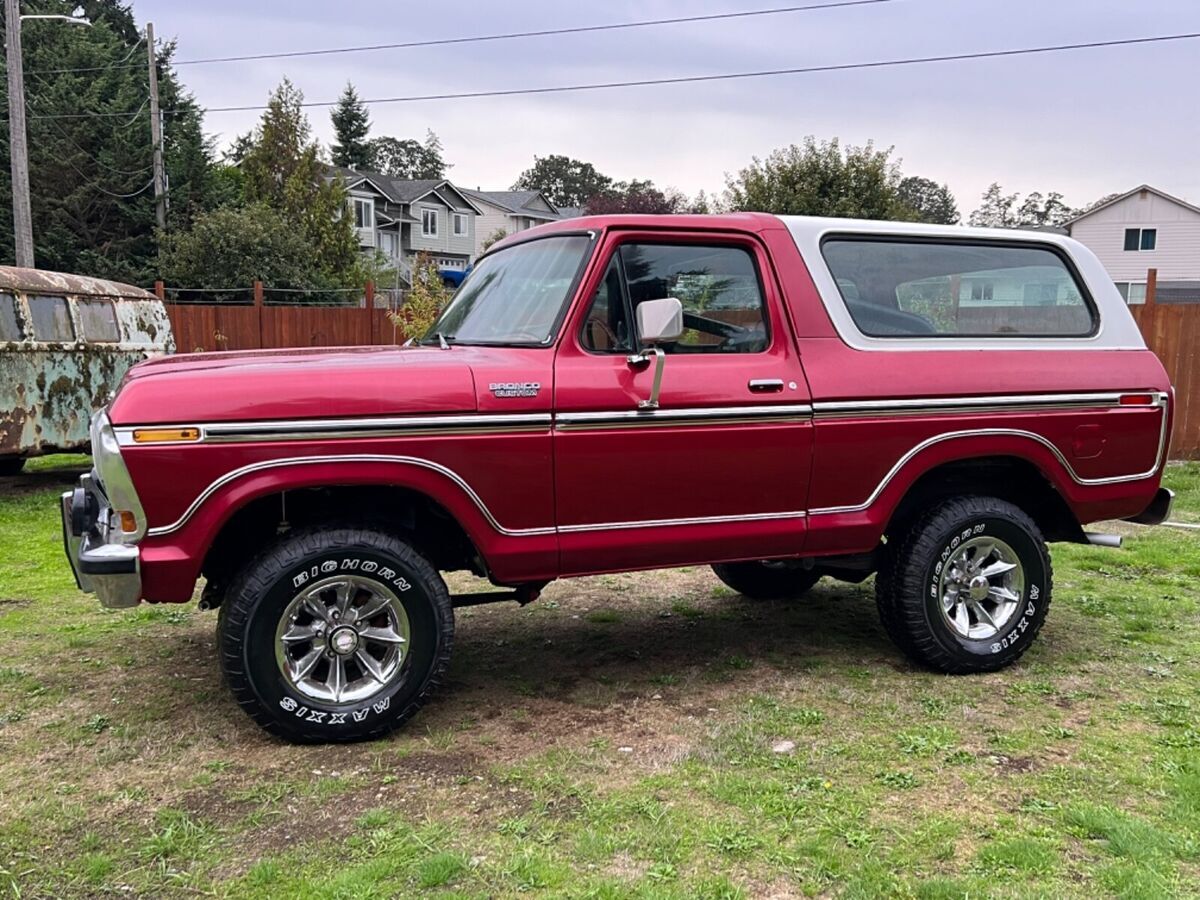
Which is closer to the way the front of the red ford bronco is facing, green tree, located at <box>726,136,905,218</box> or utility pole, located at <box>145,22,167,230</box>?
the utility pole

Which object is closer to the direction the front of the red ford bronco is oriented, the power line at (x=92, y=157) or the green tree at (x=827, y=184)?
the power line

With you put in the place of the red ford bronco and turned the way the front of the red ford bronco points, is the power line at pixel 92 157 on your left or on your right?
on your right

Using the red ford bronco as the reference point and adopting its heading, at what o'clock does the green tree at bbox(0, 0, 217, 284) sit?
The green tree is roughly at 2 o'clock from the red ford bronco.

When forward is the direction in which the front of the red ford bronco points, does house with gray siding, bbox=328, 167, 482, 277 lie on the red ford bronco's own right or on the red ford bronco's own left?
on the red ford bronco's own right

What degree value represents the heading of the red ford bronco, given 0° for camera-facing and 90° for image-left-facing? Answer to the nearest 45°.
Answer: approximately 90°

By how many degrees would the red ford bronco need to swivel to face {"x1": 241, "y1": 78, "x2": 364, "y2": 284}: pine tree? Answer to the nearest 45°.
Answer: approximately 90° to its right

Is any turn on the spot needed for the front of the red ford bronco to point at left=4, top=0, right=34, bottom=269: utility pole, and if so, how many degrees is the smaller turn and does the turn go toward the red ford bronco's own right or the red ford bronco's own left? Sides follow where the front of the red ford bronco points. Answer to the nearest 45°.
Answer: approximately 45° to the red ford bronco's own right

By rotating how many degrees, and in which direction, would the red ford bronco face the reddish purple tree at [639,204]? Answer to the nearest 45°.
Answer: approximately 90° to its right

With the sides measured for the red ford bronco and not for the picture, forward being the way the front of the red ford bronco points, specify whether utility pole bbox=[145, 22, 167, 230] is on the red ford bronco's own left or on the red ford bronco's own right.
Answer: on the red ford bronco's own right

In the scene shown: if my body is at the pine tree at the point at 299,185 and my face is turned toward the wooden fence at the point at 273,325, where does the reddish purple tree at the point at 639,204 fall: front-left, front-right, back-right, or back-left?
back-left
